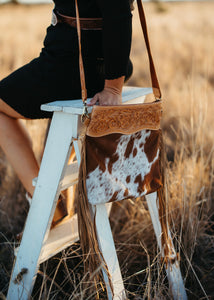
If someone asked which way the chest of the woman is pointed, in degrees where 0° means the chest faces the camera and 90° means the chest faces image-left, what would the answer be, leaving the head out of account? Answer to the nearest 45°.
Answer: approximately 90°
